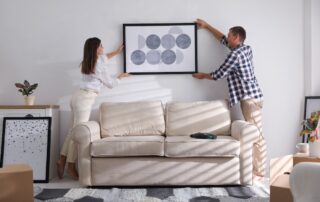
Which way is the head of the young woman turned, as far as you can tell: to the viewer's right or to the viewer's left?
to the viewer's right

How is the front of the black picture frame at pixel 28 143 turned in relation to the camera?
facing the viewer

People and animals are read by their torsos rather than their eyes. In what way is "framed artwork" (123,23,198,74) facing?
toward the camera

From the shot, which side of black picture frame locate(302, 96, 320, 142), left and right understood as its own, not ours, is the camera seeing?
front

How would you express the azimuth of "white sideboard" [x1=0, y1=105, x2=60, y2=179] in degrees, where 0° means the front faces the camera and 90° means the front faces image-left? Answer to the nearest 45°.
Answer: approximately 0°

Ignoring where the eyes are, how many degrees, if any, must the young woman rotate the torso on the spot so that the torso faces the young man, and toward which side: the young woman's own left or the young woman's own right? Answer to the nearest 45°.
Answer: approximately 45° to the young woman's own right

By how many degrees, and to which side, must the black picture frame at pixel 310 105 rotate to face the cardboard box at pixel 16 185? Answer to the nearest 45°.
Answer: approximately 45° to its right

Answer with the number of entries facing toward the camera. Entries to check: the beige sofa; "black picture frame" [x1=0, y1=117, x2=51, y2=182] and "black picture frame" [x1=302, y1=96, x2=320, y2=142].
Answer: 3

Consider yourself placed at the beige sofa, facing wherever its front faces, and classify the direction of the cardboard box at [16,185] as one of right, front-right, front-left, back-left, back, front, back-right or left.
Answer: front-right

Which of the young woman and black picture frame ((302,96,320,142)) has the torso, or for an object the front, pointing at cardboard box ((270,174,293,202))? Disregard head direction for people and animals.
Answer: the black picture frame

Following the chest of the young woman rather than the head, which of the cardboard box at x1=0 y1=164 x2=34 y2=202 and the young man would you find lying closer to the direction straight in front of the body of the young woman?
the young man
